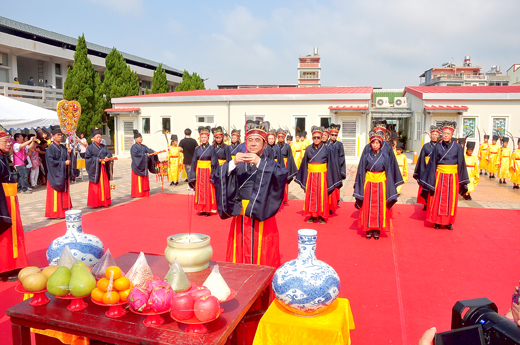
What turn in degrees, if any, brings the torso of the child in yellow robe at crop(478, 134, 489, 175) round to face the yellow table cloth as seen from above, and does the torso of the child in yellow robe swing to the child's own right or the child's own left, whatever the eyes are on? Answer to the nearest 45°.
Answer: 0° — they already face it

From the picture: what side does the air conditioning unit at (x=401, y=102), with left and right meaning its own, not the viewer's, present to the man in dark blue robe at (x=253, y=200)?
front

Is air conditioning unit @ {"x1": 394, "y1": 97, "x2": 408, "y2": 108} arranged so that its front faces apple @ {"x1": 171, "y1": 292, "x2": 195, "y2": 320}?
yes

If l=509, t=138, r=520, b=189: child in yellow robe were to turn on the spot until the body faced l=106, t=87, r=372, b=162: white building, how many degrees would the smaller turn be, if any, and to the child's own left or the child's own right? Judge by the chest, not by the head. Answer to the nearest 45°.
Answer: approximately 90° to the child's own right

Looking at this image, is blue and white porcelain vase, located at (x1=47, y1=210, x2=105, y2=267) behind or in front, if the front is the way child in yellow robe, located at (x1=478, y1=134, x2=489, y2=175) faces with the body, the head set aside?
in front

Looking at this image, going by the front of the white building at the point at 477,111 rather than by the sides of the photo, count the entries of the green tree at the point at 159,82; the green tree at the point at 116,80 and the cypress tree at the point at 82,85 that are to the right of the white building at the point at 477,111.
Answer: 3

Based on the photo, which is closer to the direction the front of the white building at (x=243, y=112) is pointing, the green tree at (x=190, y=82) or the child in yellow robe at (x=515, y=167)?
the child in yellow robe

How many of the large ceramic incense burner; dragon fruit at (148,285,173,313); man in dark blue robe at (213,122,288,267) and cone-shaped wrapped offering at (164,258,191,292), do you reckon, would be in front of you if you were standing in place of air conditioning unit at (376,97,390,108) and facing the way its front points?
4

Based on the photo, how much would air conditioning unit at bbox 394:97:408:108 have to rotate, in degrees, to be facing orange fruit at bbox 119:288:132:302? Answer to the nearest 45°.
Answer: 0° — it already faces it

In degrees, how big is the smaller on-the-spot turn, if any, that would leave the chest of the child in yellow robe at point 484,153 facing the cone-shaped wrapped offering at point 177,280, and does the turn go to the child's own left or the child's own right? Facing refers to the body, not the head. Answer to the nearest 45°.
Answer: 0° — they already face it
